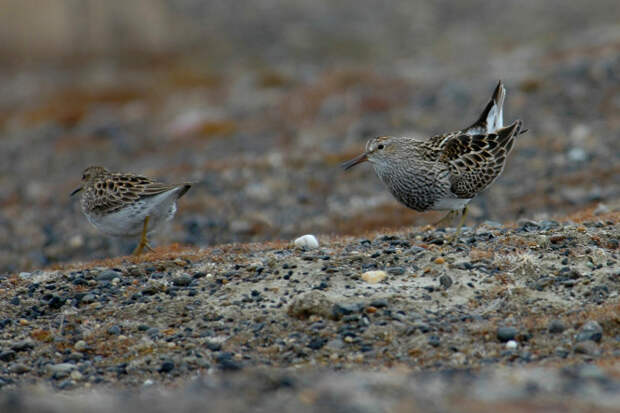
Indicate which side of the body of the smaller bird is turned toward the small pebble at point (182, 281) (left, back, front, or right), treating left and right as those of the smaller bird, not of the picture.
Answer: left

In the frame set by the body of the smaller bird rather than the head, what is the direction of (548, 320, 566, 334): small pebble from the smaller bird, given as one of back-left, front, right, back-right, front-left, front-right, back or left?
back-left

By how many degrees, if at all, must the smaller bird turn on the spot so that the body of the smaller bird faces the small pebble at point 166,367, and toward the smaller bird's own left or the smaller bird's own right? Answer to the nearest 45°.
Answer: approximately 90° to the smaller bird's own left

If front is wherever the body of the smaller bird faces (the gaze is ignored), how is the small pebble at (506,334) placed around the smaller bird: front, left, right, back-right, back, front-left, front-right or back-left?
back-left

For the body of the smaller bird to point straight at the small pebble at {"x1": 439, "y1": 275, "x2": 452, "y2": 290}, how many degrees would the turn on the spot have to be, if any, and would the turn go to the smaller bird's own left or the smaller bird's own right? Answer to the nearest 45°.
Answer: approximately 135° to the smaller bird's own left

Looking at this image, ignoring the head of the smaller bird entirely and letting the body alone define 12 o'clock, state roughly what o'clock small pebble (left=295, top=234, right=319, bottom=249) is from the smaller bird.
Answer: The small pebble is roughly at 7 o'clock from the smaller bird.

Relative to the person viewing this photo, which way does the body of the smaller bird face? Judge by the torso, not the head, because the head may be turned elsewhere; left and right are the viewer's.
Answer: facing to the left of the viewer

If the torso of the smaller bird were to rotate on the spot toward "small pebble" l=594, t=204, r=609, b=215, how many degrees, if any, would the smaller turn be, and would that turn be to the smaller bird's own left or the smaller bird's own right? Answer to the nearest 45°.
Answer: approximately 180°

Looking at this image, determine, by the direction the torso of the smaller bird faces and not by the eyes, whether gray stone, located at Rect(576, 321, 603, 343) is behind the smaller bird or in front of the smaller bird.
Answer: behind

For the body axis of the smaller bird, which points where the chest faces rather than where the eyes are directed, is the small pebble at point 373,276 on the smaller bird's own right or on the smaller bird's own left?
on the smaller bird's own left

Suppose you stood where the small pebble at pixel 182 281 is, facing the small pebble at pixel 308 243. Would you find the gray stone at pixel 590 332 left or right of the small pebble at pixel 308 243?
right
